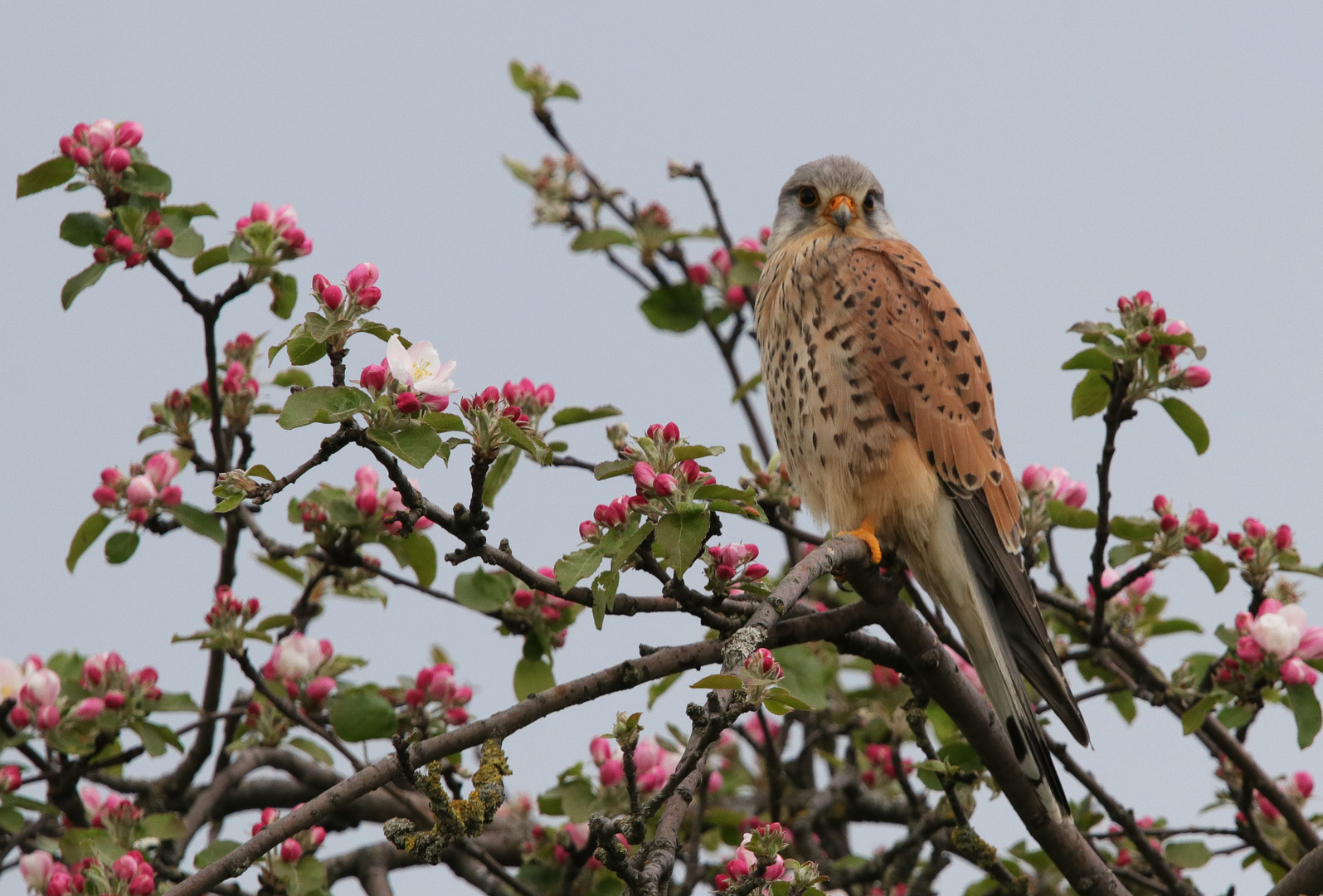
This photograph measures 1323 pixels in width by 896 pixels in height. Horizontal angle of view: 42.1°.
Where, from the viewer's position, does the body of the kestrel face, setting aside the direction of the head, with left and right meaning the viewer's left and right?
facing the viewer and to the left of the viewer
